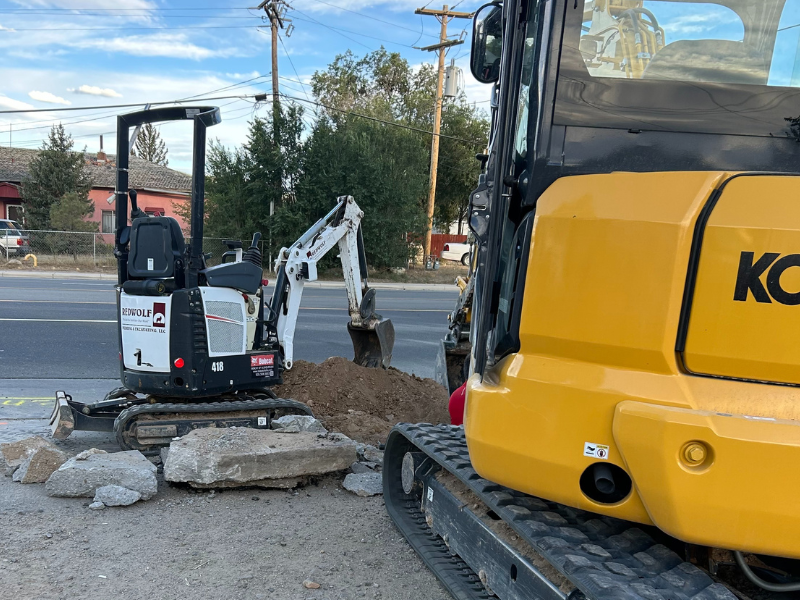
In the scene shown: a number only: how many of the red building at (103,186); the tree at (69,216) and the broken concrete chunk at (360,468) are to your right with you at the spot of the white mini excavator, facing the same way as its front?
1

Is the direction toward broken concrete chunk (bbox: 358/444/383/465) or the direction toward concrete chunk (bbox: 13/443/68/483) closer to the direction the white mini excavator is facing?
the broken concrete chunk

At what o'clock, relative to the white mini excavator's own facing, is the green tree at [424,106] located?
The green tree is roughly at 11 o'clock from the white mini excavator.

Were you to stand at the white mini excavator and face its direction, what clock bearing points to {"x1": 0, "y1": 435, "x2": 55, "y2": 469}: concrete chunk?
The concrete chunk is roughly at 7 o'clock from the white mini excavator.

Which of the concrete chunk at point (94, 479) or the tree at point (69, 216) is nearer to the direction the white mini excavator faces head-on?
the tree

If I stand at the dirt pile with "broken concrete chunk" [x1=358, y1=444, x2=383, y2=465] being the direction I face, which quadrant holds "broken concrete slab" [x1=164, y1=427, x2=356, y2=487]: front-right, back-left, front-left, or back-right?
front-right

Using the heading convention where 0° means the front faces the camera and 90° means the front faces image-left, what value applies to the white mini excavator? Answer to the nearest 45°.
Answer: approximately 225°

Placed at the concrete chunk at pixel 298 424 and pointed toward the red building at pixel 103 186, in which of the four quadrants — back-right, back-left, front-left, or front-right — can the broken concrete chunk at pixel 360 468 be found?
back-right

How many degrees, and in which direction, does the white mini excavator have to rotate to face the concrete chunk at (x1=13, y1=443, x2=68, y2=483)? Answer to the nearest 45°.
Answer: approximately 180°

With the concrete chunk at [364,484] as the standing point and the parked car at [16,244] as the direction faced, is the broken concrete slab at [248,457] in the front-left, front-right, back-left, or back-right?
front-left

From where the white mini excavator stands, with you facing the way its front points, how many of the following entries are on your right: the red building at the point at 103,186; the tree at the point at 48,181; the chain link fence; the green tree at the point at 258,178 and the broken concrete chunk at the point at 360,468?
1

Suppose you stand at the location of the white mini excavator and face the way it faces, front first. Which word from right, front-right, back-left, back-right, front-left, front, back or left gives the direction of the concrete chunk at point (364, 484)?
right

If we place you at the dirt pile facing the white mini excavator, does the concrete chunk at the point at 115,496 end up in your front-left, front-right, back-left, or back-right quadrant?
front-left

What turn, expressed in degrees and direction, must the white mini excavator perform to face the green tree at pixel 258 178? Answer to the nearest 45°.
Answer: approximately 45° to its left

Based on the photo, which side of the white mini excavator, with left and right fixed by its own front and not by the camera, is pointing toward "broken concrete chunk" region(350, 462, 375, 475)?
right
